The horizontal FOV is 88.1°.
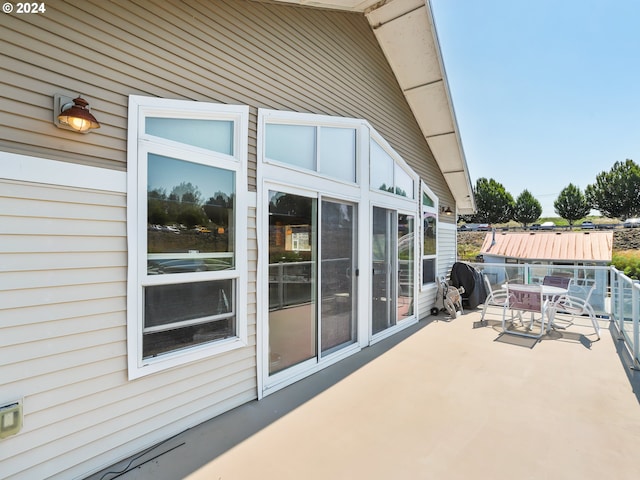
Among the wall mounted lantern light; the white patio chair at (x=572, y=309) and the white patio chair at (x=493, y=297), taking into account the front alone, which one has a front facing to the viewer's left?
the white patio chair at (x=572, y=309)

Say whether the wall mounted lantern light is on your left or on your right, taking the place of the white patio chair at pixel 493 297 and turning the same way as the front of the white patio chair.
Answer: on your right

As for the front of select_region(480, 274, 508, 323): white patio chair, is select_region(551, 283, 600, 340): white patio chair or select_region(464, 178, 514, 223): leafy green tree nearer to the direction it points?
the white patio chair

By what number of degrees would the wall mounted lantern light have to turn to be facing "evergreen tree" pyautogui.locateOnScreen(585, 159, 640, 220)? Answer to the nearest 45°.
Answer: approximately 45° to its left

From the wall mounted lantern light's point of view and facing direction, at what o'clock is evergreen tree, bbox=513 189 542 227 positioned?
The evergreen tree is roughly at 10 o'clock from the wall mounted lantern light.

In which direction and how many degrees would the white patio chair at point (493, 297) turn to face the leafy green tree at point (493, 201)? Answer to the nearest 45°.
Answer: approximately 90° to its left

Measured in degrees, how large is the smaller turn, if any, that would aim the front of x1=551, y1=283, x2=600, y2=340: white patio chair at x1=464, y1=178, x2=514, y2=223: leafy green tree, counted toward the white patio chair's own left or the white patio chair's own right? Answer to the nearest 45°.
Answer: approximately 90° to the white patio chair's own right

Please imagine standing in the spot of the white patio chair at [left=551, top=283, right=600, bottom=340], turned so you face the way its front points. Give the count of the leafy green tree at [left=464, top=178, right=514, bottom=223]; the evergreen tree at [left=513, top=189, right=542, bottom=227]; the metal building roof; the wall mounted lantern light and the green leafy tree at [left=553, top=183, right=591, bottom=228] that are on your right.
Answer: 4

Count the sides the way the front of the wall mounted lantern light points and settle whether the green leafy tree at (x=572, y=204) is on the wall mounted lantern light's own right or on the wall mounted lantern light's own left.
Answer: on the wall mounted lantern light's own left

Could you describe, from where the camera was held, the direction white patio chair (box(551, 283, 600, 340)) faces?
facing to the left of the viewer

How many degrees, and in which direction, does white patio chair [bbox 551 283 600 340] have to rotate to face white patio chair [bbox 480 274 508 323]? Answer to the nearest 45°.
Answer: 0° — it already faces it

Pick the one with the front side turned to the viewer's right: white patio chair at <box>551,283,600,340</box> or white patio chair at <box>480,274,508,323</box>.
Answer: white patio chair at <box>480,274,508,323</box>

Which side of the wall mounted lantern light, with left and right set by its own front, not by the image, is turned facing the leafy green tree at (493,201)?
left

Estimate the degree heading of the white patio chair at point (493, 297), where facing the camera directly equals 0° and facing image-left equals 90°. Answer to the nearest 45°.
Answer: approximately 270°

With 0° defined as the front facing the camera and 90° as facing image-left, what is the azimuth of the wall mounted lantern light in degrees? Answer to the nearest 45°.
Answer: approximately 315°
